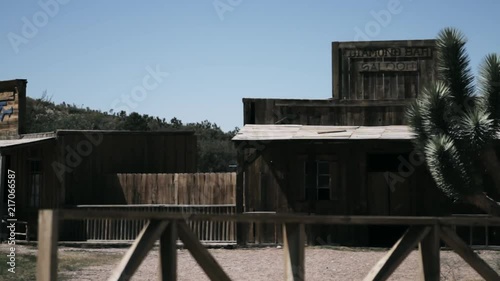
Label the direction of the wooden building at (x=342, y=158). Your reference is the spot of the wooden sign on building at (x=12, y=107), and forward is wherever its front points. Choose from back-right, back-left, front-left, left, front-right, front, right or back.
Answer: front-left

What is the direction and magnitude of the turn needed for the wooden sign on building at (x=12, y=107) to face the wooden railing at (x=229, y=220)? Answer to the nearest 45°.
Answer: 0° — it already faces it

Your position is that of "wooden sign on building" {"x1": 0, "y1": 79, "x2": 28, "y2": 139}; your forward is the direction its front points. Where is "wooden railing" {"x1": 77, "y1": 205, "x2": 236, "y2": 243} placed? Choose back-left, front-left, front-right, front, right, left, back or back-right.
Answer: front-left

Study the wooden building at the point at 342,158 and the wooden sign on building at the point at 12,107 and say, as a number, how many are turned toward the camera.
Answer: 2

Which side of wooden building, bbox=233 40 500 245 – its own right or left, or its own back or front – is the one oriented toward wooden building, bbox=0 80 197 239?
right

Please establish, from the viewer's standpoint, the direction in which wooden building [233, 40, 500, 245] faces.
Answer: facing the viewer

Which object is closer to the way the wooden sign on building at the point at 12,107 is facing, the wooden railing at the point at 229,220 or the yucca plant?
the wooden railing

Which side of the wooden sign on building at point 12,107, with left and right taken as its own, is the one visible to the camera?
front

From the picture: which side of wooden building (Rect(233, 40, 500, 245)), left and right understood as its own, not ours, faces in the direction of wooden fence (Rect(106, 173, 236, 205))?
right

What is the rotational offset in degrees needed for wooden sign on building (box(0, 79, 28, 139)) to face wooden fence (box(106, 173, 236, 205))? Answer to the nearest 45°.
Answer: approximately 45° to its left

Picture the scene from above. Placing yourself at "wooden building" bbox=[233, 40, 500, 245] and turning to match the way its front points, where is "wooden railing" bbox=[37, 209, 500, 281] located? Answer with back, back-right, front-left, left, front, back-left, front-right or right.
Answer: front
